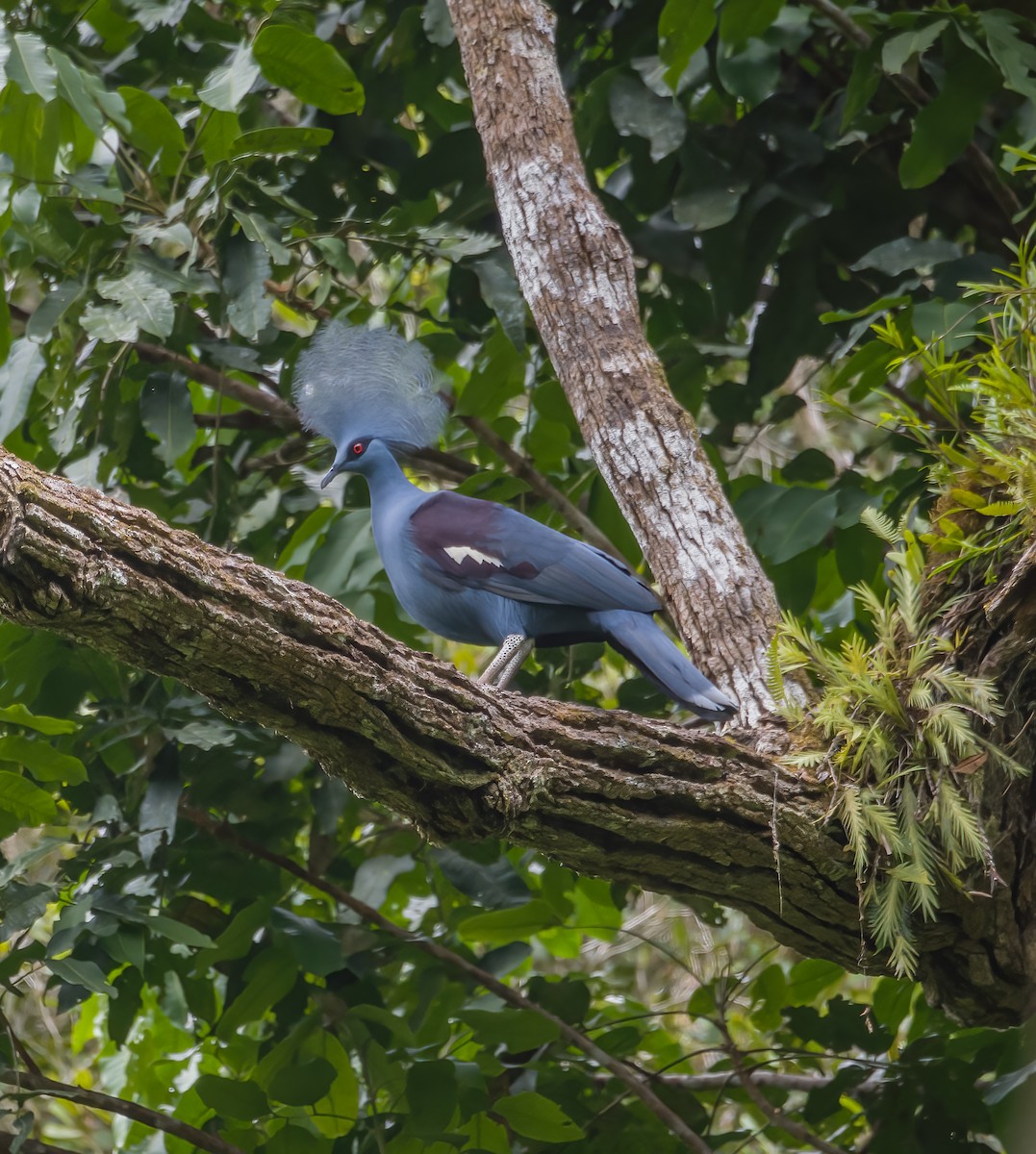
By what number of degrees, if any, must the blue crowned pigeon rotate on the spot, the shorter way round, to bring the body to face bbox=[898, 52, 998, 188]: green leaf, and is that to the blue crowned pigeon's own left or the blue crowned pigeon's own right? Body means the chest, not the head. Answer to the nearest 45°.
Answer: approximately 180°

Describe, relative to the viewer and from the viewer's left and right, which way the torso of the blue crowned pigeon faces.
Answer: facing to the left of the viewer

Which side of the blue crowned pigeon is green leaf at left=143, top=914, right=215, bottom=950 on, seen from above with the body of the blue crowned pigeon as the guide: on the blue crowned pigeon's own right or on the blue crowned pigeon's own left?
on the blue crowned pigeon's own left
